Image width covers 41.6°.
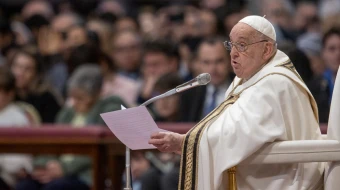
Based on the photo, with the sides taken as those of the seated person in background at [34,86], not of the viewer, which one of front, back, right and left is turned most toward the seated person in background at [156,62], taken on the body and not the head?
left

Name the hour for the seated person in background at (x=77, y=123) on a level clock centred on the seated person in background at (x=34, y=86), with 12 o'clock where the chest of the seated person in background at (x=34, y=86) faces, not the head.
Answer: the seated person in background at (x=77, y=123) is roughly at 10 o'clock from the seated person in background at (x=34, y=86).

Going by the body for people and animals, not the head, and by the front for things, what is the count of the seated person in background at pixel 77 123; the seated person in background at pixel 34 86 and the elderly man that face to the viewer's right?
0

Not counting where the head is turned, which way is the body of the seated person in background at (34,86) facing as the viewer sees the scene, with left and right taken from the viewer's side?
facing the viewer and to the left of the viewer

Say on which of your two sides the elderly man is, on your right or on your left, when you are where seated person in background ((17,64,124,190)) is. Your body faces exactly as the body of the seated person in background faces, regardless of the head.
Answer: on your left

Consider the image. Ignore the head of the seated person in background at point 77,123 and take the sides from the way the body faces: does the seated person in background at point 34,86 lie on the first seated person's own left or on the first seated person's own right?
on the first seated person's own right

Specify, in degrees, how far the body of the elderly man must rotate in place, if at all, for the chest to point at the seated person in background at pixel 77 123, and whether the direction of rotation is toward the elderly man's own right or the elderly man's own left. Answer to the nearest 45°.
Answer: approximately 45° to the elderly man's own right

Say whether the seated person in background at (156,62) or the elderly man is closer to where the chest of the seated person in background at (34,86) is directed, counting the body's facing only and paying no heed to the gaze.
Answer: the elderly man

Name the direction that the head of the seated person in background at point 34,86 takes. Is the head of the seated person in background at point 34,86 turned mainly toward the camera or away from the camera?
toward the camera

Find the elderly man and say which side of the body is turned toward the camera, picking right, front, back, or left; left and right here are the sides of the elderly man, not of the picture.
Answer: left

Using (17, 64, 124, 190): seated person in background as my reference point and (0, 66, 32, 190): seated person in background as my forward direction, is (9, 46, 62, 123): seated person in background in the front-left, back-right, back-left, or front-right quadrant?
front-right

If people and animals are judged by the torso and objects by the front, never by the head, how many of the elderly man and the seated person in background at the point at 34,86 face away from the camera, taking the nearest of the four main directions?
0
